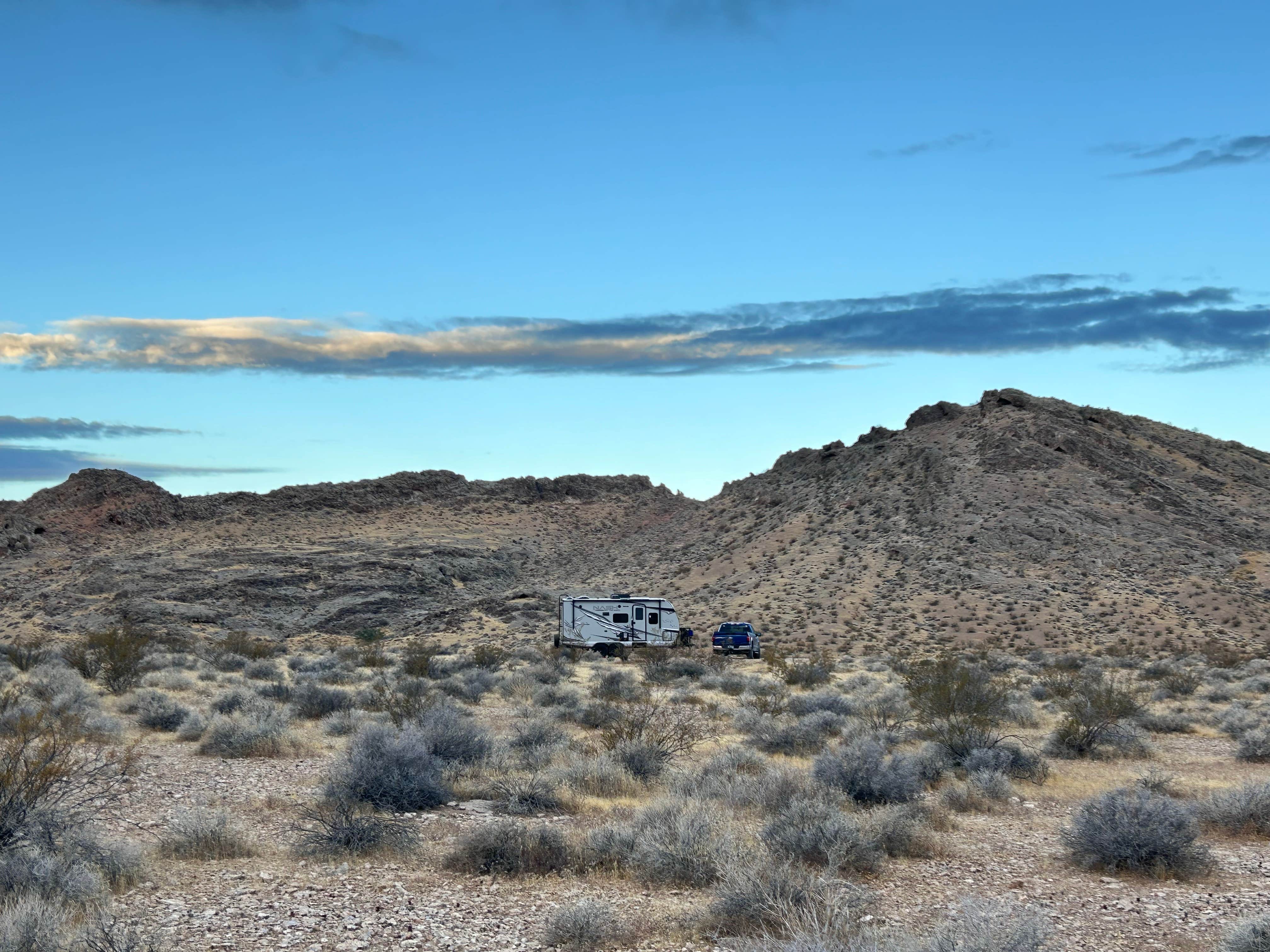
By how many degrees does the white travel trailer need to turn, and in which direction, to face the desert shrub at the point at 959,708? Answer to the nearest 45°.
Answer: approximately 90° to its right

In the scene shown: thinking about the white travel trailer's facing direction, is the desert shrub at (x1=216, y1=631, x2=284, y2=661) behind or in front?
behind

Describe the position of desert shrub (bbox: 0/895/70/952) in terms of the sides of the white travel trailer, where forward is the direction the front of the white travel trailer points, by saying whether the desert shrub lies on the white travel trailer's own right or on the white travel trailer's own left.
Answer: on the white travel trailer's own right

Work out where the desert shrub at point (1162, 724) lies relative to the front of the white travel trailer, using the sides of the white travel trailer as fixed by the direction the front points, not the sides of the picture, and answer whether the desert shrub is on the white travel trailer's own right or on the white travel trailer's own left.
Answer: on the white travel trailer's own right

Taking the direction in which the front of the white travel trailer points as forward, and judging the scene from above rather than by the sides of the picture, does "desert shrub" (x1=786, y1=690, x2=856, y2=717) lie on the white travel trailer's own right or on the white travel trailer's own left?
on the white travel trailer's own right

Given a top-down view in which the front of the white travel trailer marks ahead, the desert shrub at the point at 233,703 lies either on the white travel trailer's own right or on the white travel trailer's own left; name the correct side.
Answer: on the white travel trailer's own right

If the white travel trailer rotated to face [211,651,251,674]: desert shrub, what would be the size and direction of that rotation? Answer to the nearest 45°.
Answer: approximately 135° to its right

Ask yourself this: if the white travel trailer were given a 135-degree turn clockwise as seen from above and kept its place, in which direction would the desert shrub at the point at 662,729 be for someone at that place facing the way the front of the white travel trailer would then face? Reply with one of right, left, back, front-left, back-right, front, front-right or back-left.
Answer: front-left

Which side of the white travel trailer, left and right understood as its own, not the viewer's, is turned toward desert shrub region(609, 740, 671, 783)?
right

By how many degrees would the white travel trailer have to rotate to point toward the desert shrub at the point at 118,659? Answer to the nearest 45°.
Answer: approximately 135° to its right

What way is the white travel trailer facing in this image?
to the viewer's right

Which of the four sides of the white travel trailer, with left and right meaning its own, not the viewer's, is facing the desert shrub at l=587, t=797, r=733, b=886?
right

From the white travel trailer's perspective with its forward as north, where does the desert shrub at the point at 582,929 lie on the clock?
The desert shrub is roughly at 3 o'clock from the white travel trailer.

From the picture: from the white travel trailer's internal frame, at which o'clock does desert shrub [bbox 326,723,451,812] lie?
The desert shrub is roughly at 3 o'clock from the white travel trailer.
